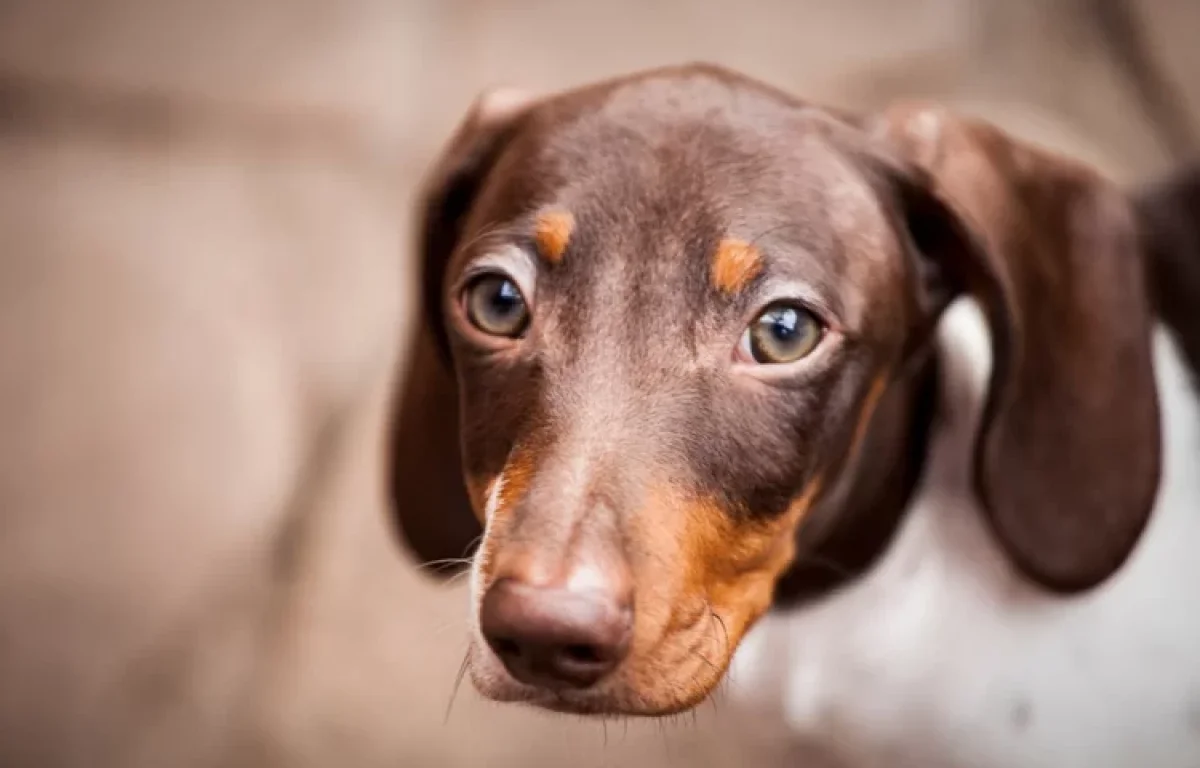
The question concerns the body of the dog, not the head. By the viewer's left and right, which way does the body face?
facing the viewer and to the left of the viewer
